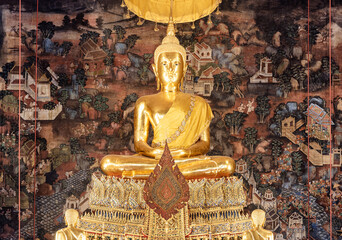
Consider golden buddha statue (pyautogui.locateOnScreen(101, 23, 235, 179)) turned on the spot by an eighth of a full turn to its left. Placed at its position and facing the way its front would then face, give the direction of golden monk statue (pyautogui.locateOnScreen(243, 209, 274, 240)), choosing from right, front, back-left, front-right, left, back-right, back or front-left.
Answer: front

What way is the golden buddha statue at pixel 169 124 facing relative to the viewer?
toward the camera

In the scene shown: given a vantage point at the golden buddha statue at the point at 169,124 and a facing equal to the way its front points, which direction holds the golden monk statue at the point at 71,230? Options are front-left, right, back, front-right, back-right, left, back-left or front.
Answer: front-right
